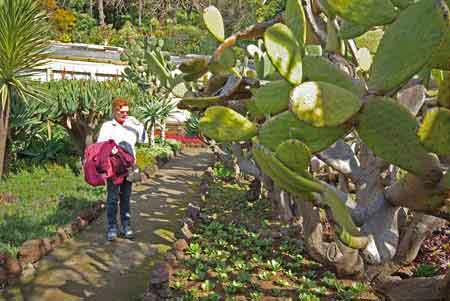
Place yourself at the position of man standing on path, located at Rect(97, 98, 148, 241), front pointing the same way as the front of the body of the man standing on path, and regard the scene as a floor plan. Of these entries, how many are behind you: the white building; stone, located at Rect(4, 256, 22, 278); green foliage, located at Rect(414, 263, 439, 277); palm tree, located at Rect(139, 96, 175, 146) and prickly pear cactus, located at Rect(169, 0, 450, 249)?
2

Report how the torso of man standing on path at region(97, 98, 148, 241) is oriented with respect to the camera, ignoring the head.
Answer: toward the camera

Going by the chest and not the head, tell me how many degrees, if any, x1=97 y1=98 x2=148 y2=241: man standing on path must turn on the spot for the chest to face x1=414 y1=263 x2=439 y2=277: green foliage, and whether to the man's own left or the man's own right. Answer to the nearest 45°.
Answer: approximately 45° to the man's own left

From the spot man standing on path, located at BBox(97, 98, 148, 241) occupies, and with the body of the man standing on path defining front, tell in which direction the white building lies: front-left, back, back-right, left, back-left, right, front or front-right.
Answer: back

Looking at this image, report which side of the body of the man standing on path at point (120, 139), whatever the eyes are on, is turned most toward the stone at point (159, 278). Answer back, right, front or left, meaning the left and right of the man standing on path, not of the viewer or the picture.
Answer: front

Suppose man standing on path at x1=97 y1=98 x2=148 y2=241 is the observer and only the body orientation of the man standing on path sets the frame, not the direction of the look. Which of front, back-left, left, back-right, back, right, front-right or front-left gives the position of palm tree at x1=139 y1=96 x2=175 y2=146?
back

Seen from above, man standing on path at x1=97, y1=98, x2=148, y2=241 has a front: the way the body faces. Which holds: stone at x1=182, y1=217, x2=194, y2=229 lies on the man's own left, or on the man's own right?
on the man's own left

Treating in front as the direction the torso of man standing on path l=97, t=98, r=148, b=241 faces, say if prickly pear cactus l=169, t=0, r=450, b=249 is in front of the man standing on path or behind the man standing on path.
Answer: in front
